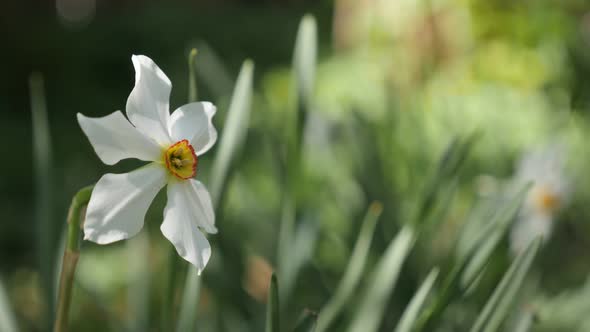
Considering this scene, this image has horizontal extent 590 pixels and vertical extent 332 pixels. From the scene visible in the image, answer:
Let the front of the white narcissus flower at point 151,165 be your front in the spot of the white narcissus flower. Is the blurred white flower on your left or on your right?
on your left

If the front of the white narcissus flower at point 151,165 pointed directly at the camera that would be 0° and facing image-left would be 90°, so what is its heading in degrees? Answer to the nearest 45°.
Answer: approximately 315°
